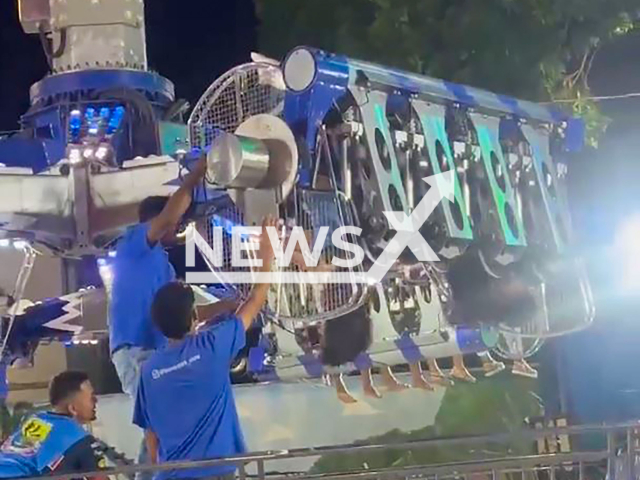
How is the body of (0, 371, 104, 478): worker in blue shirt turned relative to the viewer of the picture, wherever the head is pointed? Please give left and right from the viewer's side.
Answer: facing away from the viewer and to the right of the viewer

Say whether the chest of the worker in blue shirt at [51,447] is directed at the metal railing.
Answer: no

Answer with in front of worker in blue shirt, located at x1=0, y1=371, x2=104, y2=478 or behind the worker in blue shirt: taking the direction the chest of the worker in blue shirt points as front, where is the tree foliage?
in front
